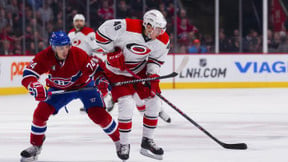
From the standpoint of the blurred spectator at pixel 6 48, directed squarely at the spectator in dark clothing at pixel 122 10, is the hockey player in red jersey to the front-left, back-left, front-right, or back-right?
back-right

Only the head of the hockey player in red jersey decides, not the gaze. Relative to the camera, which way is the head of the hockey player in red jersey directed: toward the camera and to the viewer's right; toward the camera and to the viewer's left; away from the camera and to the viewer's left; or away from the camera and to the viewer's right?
toward the camera and to the viewer's right

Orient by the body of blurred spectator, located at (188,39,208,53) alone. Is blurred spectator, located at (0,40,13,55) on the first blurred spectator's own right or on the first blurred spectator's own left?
on the first blurred spectator's own right

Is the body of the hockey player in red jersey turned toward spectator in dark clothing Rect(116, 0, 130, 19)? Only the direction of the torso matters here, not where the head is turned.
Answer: no

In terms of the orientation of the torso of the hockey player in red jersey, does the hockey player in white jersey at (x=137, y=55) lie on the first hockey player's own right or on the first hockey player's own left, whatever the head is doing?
on the first hockey player's own left

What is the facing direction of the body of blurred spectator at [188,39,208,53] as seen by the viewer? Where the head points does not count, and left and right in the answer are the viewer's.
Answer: facing the viewer

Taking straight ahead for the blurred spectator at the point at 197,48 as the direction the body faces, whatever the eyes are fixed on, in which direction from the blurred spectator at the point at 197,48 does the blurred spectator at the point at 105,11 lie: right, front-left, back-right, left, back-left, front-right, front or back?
right

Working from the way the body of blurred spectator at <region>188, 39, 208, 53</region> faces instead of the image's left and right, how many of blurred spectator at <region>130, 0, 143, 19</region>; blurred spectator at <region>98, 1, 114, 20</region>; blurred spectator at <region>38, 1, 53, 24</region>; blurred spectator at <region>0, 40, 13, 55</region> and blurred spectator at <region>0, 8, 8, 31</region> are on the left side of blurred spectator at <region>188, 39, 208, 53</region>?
0

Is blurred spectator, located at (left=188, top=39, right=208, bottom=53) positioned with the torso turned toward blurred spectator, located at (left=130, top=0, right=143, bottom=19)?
no

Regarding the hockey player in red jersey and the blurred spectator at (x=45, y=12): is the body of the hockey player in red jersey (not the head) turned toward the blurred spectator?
no

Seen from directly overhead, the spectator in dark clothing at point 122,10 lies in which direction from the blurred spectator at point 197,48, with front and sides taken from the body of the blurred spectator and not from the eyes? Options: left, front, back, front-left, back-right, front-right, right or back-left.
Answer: right
